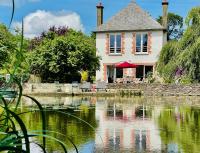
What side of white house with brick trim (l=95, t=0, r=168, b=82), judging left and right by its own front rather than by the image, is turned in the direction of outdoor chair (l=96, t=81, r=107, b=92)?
front

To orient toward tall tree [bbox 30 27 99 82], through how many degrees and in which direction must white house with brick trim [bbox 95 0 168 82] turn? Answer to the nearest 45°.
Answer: approximately 45° to its right

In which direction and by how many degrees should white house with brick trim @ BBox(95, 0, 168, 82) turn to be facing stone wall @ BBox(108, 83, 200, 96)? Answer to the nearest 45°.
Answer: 0° — it already faces it

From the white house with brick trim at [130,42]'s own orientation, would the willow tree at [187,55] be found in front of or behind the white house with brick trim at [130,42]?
in front

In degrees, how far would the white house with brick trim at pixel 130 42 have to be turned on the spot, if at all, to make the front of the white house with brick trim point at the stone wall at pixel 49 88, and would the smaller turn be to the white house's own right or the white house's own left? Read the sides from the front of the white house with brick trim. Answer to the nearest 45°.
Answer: approximately 45° to the white house's own right

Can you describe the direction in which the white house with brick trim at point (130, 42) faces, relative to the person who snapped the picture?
facing the viewer

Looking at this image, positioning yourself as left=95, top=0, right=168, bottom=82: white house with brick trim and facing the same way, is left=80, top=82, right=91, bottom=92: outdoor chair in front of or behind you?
in front
